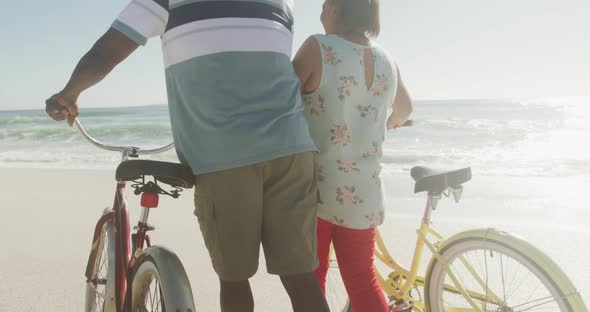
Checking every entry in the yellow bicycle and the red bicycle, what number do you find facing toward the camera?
0

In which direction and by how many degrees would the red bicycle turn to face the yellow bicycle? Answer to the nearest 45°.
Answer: approximately 135° to its right

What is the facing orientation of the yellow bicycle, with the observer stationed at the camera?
facing away from the viewer and to the left of the viewer

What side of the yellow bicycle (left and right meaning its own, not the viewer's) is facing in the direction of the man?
left

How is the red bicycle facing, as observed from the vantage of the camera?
facing away from the viewer and to the left of the viewer
